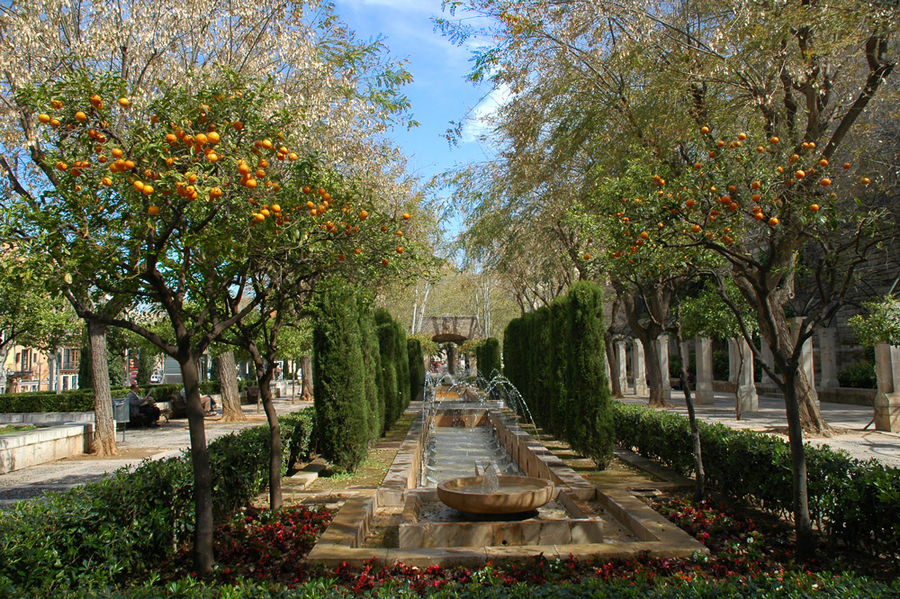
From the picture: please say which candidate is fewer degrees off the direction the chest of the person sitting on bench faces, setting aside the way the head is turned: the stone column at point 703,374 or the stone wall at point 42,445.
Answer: the stone column

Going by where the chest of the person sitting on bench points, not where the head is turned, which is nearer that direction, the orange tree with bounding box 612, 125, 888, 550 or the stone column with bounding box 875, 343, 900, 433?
the stone column

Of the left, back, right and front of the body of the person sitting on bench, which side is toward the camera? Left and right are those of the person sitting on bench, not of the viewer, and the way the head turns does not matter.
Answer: right

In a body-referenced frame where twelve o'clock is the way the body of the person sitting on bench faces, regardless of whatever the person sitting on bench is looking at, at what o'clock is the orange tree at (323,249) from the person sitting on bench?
The orange tree is roughly at 3 o'clock from the person sitting on bench.

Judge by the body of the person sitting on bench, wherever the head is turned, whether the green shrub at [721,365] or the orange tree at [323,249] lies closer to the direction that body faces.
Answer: the green shrub

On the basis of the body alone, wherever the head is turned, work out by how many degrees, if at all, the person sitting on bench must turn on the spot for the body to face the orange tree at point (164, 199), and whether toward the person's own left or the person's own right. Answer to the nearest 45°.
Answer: approximately 90° to the person's own right

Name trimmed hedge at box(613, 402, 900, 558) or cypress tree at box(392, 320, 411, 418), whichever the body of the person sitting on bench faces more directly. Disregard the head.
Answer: the cypress tree
